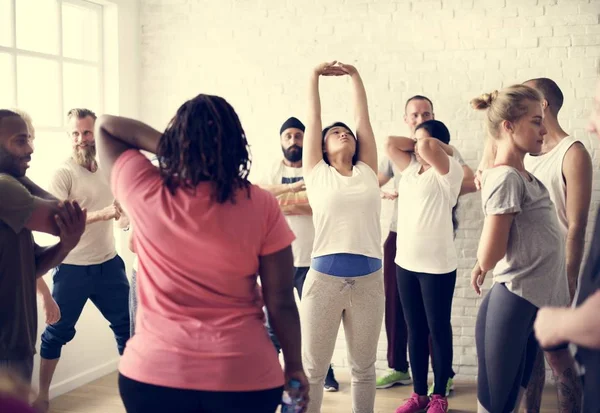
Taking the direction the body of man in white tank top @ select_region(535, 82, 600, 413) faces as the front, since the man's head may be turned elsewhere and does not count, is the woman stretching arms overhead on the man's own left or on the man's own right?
on the man's own right

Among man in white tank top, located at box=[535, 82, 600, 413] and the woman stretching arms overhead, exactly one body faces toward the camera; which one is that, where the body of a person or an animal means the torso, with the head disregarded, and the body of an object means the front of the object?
the woman stretching arms overhead

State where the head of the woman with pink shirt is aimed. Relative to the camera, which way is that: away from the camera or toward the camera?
away from the camera

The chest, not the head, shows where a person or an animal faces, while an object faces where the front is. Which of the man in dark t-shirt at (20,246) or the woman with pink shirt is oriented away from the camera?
the woman with pink shirt

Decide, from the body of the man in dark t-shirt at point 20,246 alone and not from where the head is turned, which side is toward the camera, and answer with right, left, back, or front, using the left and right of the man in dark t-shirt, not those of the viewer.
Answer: right

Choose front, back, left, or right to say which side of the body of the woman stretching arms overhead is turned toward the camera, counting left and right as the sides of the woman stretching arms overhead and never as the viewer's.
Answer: front

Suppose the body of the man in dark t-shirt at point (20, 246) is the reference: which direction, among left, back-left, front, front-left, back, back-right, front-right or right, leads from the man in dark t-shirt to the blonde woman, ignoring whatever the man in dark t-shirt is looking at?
front

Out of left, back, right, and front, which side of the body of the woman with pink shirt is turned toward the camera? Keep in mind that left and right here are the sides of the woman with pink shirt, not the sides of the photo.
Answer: back

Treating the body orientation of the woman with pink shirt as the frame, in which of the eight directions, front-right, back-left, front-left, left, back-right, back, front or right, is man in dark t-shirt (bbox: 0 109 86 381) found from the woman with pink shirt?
front-left
